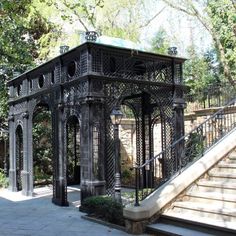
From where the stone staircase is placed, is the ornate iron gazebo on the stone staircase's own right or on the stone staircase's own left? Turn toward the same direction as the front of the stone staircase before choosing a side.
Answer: on the stone staircase's own right

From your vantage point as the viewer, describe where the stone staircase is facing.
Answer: facing the viewer and to the left of the viewer

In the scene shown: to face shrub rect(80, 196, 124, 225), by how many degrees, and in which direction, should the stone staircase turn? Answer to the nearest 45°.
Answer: approximately 45° to its right

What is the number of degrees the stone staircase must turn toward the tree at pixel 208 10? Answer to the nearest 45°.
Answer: approximately 135° to its right
